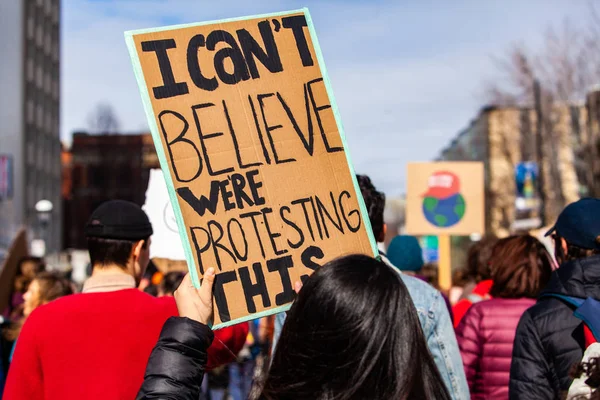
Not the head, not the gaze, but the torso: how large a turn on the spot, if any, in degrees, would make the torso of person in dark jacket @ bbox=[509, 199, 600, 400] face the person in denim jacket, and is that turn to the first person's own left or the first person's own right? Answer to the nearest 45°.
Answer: approximately 45° to the first person's own left

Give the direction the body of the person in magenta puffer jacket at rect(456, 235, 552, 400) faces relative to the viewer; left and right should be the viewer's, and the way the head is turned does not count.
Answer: facing away from the viewer

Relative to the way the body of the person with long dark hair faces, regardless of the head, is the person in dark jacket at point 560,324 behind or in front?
in front

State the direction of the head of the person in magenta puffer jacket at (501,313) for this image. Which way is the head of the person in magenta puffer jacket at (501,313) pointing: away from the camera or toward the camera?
away from the camera

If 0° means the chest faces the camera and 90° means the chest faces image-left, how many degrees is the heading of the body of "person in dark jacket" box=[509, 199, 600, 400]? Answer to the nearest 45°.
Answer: approximately 135°

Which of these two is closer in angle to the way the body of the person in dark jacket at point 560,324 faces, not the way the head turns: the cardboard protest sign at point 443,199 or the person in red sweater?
the cardboard protest sign

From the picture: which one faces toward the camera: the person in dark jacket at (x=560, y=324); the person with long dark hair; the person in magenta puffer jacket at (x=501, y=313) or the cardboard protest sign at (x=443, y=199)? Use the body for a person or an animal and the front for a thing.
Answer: the cardboard protest sign

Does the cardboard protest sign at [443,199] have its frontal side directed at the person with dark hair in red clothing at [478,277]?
yes

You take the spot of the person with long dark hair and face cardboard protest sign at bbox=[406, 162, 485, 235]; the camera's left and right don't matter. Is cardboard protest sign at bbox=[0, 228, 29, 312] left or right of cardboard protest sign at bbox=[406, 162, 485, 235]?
left

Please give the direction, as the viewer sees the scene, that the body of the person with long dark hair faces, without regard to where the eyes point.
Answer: away from the camera

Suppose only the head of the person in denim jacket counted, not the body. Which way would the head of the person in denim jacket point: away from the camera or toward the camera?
away from the camera

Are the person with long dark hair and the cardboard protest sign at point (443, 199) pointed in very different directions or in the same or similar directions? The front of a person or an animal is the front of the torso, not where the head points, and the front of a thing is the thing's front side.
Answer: very different directions

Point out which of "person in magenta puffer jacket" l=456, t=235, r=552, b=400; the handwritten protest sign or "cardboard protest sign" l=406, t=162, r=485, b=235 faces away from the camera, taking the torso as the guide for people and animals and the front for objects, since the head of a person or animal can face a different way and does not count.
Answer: the person in magenta puffer jacket

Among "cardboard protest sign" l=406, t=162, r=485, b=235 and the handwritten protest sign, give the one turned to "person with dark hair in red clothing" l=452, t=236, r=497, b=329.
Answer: the cardboard protest sign

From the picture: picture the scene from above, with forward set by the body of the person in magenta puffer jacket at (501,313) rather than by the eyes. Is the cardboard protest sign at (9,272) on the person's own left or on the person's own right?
on the person's own left
